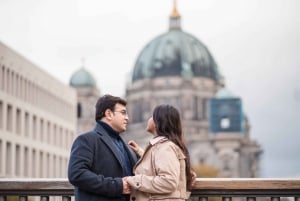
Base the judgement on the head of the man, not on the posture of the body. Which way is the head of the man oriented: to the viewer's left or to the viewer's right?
to the viewer's right

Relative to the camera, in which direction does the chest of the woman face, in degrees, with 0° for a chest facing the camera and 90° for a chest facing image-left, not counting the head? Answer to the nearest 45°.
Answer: approximately 90°
